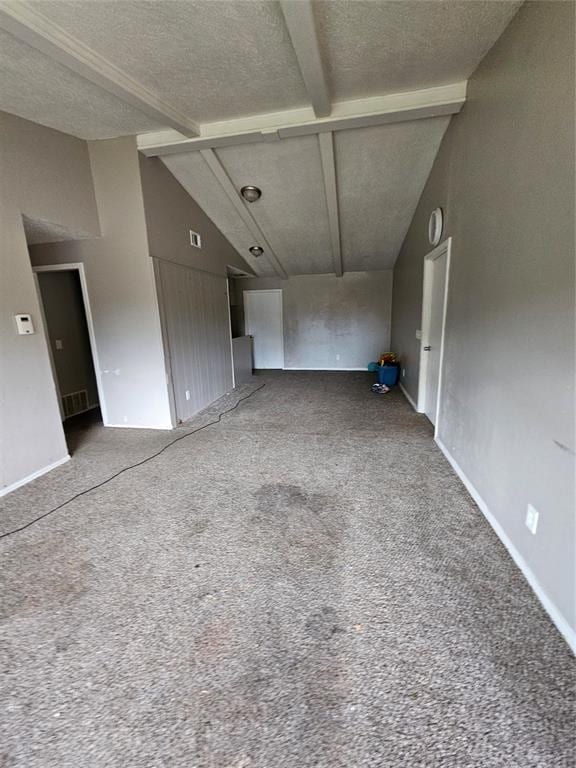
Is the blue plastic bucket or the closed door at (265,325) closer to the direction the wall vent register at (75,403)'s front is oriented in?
the blue plastic bucket

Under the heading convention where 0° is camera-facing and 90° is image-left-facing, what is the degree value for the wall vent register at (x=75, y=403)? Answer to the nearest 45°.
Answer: approximately 315°

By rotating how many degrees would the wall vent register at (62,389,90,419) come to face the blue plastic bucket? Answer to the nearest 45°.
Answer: approximately 45° to its left

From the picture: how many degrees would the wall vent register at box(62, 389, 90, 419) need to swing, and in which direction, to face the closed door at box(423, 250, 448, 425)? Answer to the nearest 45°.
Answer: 0° — it already faces it

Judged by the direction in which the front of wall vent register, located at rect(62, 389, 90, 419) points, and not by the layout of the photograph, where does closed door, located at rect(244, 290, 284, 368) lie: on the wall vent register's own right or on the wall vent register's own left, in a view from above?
on the wall vent register's own left

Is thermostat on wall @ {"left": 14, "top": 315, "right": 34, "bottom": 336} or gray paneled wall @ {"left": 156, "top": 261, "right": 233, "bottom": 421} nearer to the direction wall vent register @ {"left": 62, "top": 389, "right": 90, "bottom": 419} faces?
the gray paneled wall

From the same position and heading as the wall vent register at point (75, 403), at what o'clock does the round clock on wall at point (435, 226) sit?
The round clock on wall is roughly at 12 o'clock from the wall vent register.
